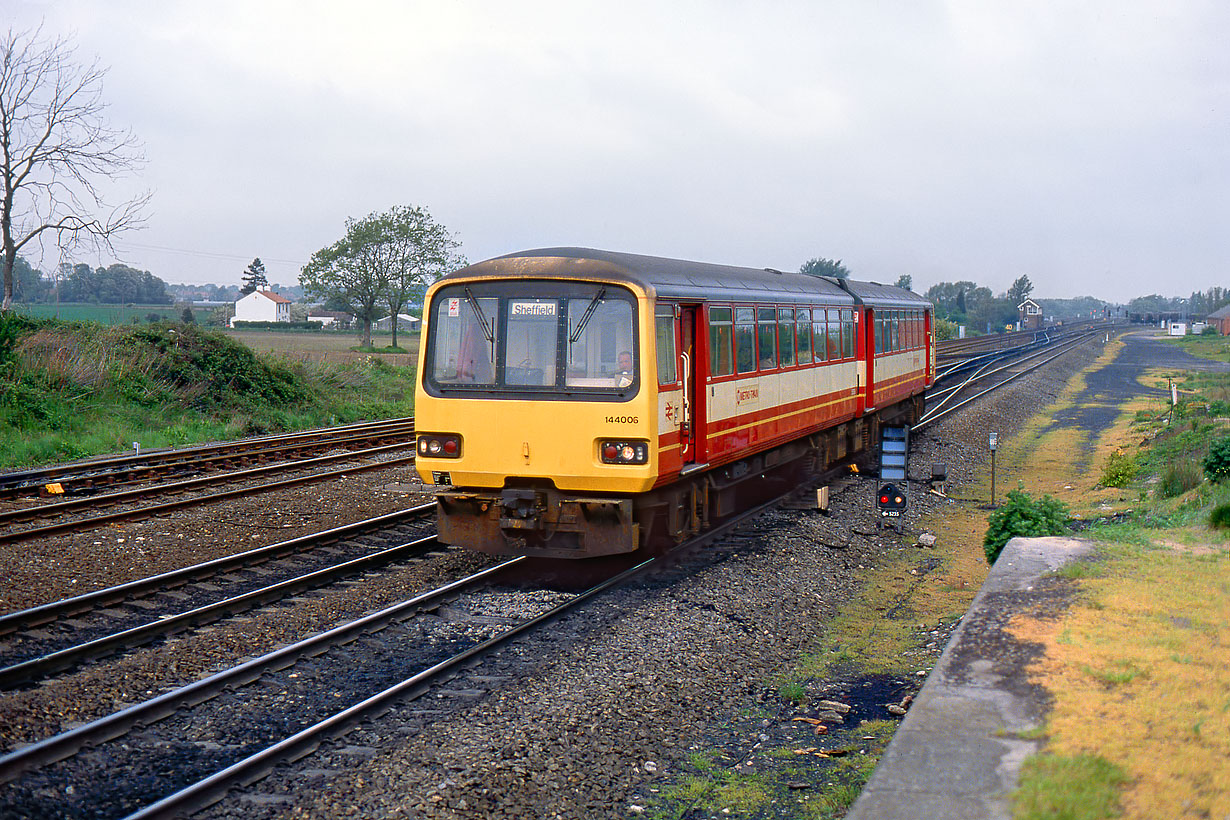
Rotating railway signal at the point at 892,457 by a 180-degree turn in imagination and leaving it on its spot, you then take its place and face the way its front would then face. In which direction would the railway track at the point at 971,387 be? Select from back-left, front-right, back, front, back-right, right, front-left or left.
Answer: front

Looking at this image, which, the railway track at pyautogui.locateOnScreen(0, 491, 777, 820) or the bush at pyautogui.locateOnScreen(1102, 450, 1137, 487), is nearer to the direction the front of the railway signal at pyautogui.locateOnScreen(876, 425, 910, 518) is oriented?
the railway track

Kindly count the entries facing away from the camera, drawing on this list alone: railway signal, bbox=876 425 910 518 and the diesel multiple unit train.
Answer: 0

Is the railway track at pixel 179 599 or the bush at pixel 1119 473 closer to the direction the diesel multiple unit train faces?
the railway track

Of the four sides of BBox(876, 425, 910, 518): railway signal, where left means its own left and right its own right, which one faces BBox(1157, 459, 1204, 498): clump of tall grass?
left

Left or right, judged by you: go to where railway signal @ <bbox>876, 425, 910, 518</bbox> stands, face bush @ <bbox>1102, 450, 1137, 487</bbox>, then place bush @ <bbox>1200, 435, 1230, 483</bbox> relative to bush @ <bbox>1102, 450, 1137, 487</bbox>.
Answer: right

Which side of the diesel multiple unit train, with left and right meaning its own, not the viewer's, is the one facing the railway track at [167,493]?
right

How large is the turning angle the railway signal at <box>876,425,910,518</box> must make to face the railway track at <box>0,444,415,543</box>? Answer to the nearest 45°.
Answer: approximately 90° to its right

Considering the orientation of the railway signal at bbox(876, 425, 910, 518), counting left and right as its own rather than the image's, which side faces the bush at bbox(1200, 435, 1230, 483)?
left
